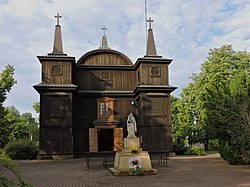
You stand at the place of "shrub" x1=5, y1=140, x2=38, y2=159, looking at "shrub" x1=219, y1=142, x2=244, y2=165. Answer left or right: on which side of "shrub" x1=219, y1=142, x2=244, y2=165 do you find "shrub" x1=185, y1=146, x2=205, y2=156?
left

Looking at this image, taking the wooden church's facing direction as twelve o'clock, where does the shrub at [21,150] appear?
The shrub is roughly at 3 o'clock from the wooden church.

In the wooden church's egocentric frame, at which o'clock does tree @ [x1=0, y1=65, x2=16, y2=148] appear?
The tree is roughly at 3 o'clock from the wooden church.

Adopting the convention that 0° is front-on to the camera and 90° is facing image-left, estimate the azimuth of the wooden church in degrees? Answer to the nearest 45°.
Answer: approximately 0°

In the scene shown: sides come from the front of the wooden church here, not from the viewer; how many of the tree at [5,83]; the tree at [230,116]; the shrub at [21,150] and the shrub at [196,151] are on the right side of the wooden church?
2

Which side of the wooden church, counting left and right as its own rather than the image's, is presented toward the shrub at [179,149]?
left
